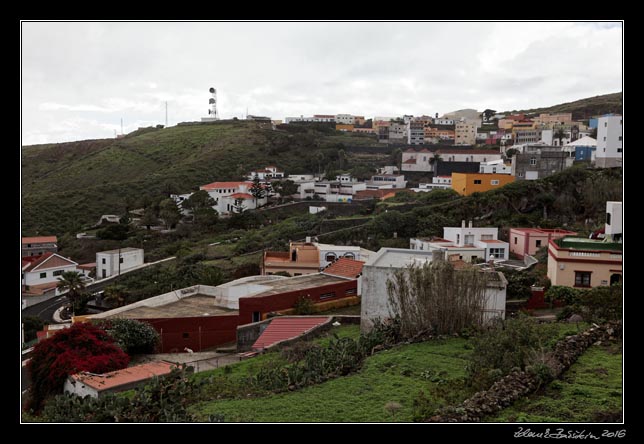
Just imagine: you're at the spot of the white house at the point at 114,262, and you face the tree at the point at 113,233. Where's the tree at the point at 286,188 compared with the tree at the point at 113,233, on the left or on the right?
right

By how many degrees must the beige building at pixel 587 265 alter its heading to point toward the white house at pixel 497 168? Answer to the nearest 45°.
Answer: approximately 180°

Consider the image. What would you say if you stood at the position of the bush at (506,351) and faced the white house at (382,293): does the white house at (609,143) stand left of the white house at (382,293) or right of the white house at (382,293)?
right

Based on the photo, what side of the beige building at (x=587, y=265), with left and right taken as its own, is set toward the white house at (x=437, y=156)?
back

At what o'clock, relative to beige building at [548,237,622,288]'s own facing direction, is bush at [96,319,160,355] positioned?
The bush is roughly at 2 o'clock from the beige building.

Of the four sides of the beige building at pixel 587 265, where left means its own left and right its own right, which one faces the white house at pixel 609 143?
back

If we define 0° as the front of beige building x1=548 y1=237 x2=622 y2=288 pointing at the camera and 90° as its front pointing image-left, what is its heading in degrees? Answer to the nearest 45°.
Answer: approximately 0°

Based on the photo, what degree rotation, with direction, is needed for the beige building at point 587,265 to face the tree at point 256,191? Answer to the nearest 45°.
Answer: approximately 135° to its right

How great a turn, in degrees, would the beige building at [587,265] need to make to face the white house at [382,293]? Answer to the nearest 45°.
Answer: approximately 45° to its right
